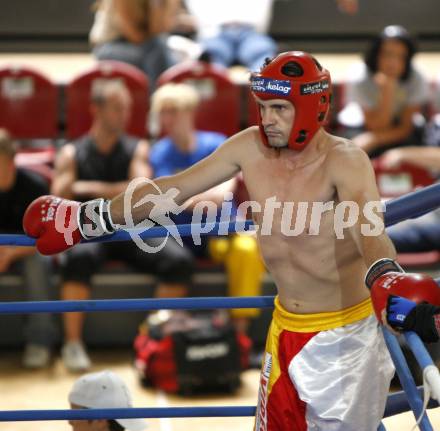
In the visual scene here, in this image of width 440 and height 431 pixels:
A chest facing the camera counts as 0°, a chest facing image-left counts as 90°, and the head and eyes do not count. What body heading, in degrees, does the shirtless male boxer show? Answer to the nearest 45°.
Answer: approximately 45°

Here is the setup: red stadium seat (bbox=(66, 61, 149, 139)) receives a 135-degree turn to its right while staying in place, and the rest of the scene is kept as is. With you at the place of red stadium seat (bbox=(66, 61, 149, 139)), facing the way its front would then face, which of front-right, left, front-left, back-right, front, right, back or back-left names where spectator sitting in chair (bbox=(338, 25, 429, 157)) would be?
back-right

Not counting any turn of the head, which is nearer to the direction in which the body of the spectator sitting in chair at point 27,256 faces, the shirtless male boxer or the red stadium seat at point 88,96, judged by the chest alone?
the shirtless male boxer

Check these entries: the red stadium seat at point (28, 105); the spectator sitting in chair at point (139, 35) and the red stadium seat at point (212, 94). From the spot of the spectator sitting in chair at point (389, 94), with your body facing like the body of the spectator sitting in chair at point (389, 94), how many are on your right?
3

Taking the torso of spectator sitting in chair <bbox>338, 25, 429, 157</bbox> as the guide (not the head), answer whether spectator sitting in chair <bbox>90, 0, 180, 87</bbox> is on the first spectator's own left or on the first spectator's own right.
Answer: on the first spectator's own right

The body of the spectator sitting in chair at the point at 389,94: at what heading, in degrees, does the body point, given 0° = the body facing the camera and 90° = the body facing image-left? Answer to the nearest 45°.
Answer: approximately 0°
